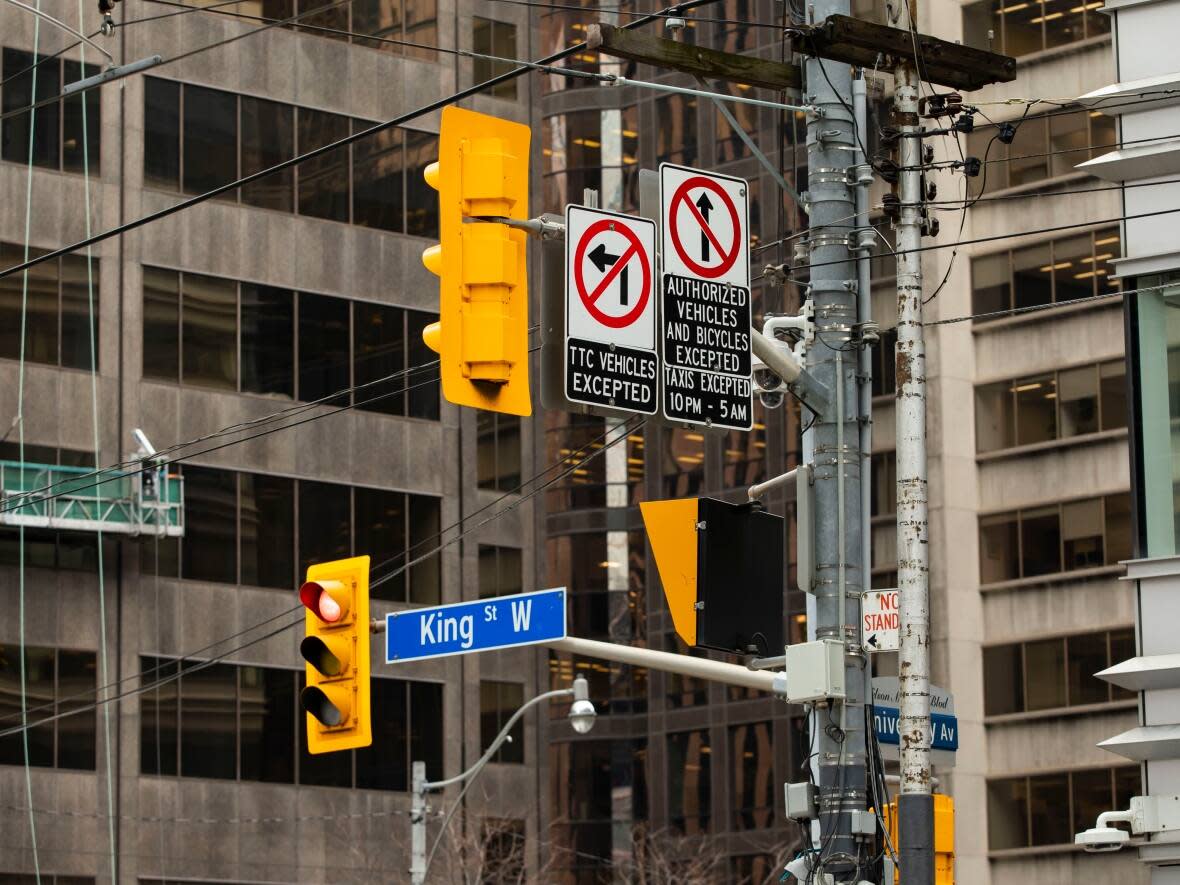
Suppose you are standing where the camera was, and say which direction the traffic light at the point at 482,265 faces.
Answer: facing away from the viewer and to the left of the viewer

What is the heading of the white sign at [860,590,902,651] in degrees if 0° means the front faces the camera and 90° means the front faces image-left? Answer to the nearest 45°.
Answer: approximately 0°

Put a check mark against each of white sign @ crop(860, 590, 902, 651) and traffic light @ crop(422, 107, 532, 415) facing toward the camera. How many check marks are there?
1

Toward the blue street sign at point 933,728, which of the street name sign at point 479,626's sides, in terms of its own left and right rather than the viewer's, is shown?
left

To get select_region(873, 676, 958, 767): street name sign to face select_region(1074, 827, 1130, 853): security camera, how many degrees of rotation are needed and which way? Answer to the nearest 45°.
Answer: approximately 90° to its left

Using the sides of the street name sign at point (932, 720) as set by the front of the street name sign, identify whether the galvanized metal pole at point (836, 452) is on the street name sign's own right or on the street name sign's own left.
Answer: on the street name sign's own right
